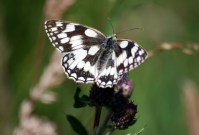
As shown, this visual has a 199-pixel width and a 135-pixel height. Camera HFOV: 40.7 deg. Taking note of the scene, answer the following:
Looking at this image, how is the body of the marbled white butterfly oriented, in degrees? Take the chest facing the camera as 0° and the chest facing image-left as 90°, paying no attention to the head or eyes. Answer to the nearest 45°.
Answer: approximately 225°
